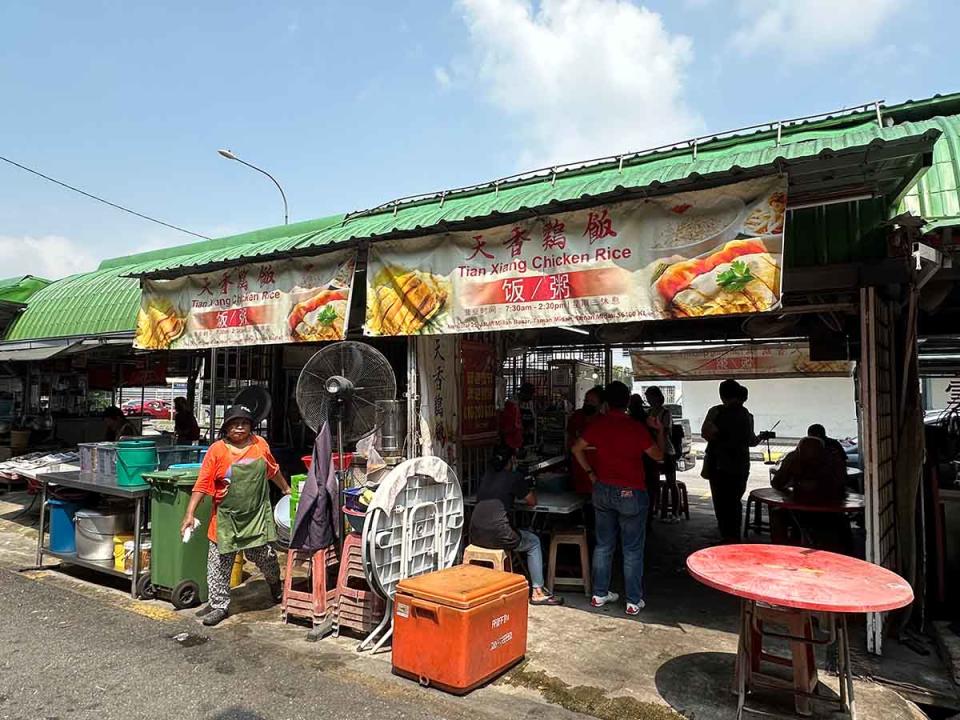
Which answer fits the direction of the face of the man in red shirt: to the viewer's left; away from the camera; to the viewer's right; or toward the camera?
away from the camera

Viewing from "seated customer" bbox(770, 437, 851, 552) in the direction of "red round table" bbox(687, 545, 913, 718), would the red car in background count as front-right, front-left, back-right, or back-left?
back-right

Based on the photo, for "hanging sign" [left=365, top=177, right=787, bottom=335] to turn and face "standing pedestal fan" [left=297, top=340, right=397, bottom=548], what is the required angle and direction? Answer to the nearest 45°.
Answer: approximately 45° to its right

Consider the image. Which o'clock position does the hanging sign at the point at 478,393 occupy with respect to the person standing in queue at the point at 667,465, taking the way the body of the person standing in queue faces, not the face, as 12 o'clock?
The hanging sign is roughly at 10 o'clock from the person standing in queue.

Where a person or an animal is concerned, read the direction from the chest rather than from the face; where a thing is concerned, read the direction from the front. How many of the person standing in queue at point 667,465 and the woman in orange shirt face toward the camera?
1

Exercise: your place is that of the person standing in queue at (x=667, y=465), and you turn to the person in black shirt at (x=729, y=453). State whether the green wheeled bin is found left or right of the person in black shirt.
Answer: right

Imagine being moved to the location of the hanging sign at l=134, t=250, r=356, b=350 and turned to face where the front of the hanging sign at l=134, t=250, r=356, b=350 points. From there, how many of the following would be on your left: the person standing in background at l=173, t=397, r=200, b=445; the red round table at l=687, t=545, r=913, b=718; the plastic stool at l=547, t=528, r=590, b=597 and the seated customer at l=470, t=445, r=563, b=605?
3

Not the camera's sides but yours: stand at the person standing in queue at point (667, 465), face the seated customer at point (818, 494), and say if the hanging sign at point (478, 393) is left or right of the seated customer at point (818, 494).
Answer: right

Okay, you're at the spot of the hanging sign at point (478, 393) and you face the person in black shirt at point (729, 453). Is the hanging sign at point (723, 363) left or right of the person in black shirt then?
left

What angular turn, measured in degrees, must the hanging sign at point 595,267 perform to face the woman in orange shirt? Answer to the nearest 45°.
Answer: approximately 45° to its right

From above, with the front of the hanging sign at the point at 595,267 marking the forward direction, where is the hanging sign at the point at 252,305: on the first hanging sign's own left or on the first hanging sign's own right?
on the first hanging sign's own right
